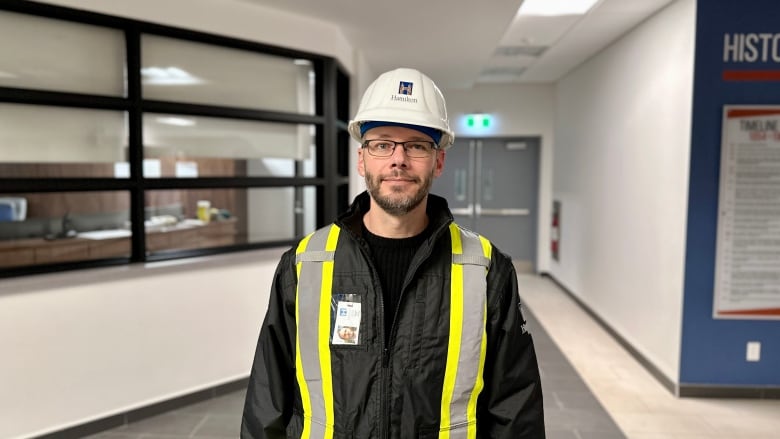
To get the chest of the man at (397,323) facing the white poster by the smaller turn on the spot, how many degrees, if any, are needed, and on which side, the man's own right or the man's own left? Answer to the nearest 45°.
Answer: approximately 135° to the man's own left

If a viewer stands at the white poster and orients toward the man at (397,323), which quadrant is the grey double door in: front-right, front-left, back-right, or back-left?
back-right

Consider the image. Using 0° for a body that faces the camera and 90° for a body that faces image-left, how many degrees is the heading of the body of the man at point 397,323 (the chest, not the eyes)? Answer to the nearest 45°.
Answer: approximately 0°

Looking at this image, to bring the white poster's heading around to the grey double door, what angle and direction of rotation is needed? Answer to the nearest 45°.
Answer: approximately 135° to its right

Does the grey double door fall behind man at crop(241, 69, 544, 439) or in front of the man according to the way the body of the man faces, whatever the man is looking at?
behind
